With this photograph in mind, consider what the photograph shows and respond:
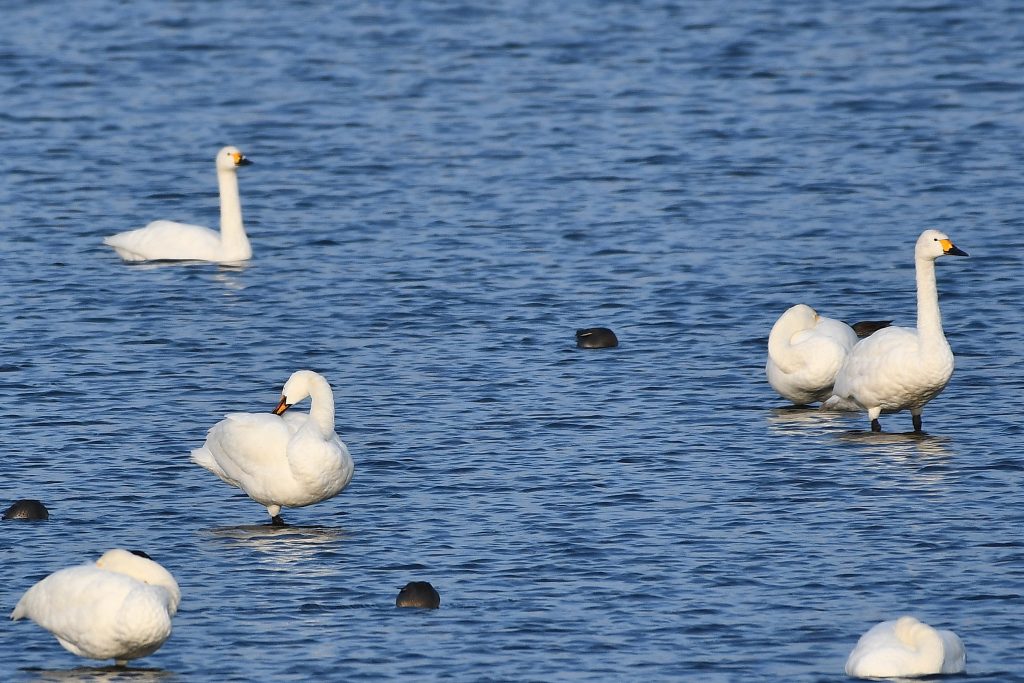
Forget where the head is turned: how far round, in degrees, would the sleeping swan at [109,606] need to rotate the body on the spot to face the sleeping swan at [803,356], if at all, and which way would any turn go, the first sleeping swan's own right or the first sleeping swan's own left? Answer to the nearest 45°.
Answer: approximately 45° to the first sleeping swan's own left

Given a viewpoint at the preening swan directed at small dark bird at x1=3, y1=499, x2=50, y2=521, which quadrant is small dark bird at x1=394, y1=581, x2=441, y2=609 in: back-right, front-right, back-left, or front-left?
back-left

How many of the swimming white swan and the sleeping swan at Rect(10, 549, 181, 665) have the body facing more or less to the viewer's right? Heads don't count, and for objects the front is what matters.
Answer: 2

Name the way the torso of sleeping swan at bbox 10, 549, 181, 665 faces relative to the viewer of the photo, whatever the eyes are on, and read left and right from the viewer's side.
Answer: facing to the right of the viewer

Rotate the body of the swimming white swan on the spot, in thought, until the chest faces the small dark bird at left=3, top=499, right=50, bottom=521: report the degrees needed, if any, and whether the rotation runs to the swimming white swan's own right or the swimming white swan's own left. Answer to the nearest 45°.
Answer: approximately 90° to the swimming white swan's own right

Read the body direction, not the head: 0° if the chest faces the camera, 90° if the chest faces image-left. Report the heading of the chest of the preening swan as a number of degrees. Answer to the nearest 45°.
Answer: approximately 315°

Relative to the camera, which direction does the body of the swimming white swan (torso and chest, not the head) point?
to the viewer's right

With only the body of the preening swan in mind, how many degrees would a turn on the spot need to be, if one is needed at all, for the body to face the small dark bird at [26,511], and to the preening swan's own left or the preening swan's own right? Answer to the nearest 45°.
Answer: approximately 135° to the preening swan's own right
